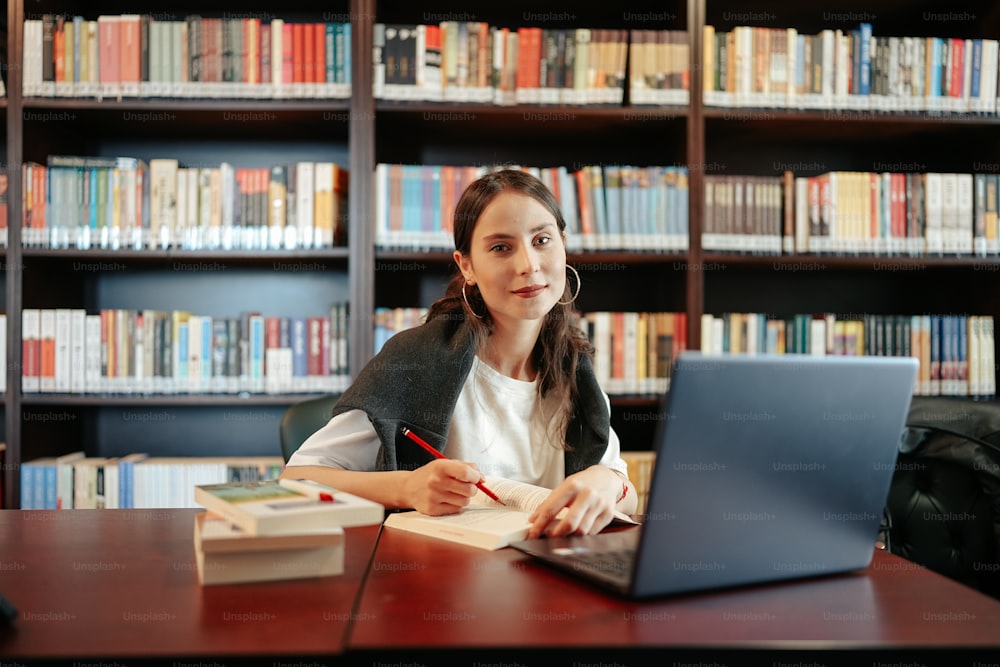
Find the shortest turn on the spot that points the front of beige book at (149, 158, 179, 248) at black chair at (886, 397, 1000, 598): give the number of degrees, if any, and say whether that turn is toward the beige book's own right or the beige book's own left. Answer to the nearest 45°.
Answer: approximately 45° to the beige book's own left

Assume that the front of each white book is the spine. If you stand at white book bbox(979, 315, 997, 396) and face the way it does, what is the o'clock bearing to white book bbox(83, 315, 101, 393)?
white book bbox(83, 315, 101, 393) is roughly at 2 o'clock from white book bbox(979, 315, 997, 396).

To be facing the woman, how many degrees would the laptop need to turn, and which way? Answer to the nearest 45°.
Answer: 0° — it already faces them

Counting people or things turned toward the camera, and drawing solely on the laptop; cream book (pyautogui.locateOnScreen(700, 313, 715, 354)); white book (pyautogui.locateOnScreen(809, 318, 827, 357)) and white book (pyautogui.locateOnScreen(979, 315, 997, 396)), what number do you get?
3

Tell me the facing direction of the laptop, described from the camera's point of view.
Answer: facing away from the viewer and to the left of the viewer

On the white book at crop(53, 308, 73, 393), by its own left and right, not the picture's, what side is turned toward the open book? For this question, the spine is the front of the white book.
front

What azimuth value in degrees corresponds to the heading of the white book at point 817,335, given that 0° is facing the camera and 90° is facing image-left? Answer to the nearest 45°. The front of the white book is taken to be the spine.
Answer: approximately 0°

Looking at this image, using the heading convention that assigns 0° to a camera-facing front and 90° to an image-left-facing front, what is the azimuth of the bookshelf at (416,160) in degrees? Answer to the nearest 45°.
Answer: approximately 0°

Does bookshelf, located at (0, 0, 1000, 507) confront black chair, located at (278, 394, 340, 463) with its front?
yes

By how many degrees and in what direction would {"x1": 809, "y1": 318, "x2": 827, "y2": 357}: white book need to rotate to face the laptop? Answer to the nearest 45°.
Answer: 0° — it already faces it

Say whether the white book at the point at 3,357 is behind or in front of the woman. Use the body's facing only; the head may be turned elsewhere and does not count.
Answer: behind
